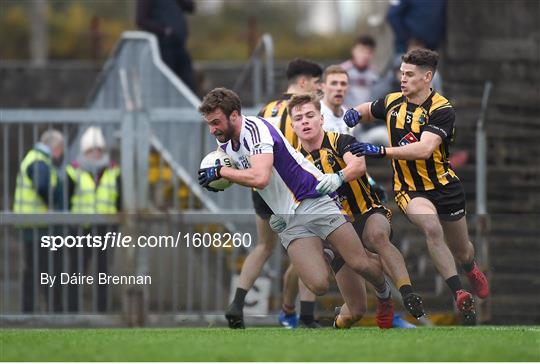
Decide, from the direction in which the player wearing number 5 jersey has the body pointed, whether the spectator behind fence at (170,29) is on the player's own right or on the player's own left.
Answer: on the player's own right

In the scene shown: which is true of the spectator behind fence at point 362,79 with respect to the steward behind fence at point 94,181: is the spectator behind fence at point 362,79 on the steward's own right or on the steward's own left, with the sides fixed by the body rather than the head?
on the steward's own left
